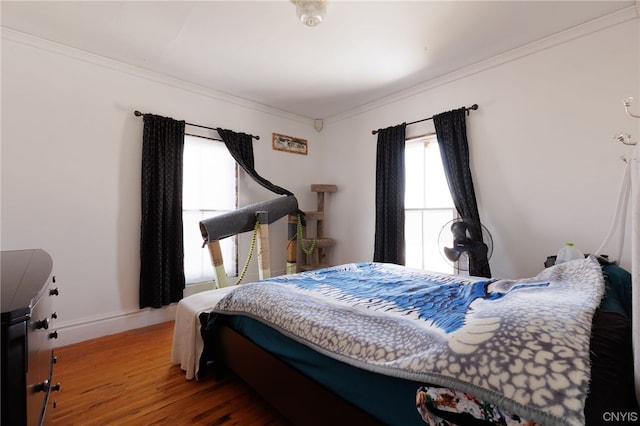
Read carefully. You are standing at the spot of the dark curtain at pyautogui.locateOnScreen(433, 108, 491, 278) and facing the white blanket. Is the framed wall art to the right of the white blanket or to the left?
right

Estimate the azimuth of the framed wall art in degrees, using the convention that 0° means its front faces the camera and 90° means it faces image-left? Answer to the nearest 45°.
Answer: approximately 315°

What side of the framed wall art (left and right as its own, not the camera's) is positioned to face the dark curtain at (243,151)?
right

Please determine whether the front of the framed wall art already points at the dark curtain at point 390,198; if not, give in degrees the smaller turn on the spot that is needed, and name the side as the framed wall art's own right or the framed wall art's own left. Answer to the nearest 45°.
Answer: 0° — it already faces it

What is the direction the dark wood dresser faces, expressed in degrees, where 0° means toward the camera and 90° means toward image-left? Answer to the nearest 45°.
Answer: approximately 270°

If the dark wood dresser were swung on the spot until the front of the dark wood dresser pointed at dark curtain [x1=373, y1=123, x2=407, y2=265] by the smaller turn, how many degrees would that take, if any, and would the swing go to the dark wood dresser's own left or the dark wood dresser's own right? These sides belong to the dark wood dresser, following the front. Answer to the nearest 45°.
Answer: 0° — it already faces it

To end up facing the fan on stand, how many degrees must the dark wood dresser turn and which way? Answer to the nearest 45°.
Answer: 0° — it already faces it

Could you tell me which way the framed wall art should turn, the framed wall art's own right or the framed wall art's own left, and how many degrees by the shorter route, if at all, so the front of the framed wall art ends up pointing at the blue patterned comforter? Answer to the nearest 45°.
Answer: approximately 45° to the framed wall art's own right
